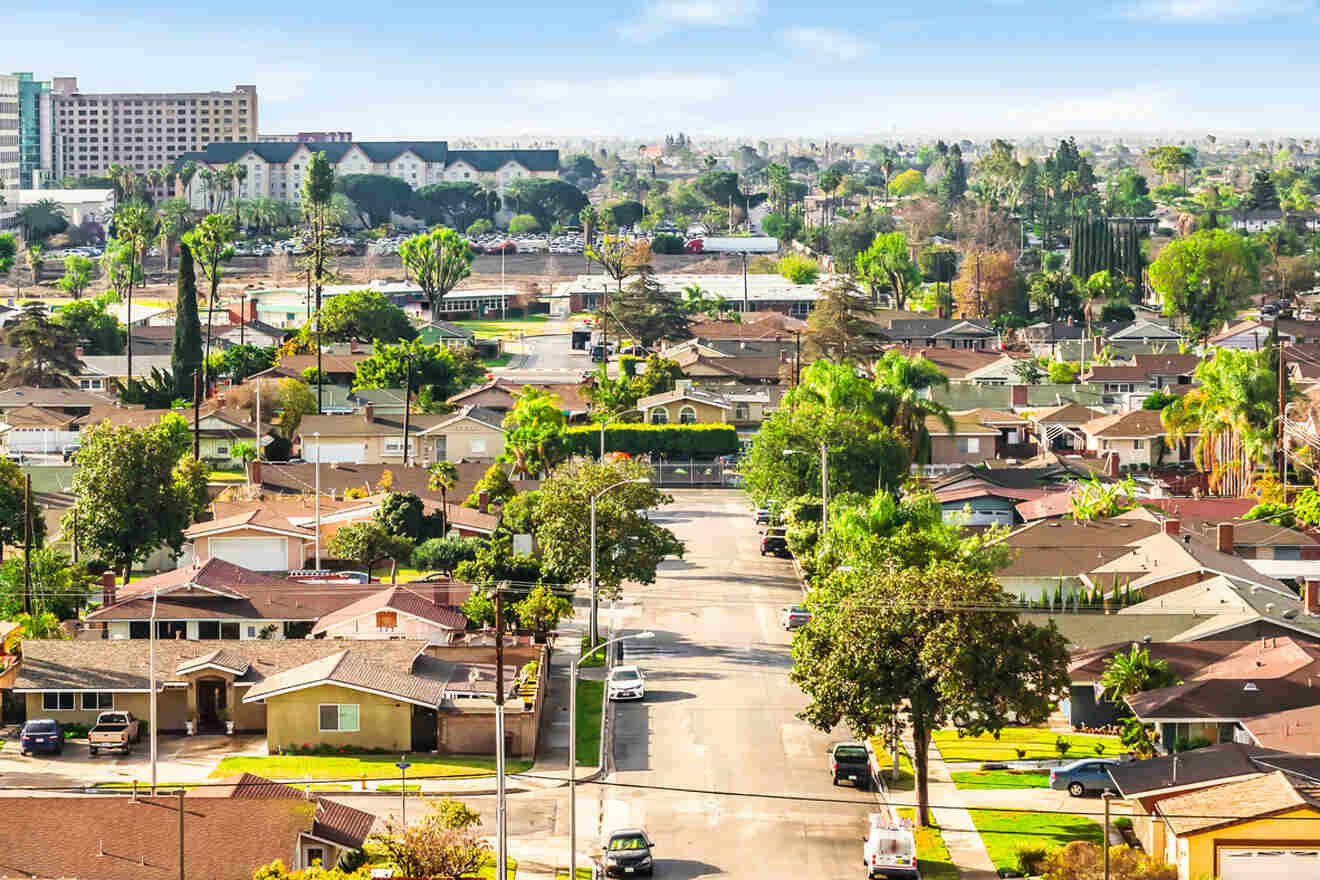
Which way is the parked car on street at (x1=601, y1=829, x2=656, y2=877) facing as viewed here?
toward the camera

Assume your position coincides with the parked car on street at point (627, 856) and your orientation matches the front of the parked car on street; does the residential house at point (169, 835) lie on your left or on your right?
on your right

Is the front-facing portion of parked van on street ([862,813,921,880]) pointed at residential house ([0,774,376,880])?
no

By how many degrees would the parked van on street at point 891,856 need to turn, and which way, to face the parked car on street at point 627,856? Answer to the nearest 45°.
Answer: approximately 90° to its left

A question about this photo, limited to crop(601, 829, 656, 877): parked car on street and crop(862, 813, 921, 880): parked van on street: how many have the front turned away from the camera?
1

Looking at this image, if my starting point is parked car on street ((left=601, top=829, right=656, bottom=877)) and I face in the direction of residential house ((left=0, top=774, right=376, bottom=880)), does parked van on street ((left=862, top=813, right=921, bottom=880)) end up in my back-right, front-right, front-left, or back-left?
back-left

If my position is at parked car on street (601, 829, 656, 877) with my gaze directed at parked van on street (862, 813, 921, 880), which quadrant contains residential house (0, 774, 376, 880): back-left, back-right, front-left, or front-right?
back-right

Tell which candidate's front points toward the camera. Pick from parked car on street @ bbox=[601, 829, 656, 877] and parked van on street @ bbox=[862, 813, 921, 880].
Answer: parked car on street @ bbox=[601, 829, 656, 877]

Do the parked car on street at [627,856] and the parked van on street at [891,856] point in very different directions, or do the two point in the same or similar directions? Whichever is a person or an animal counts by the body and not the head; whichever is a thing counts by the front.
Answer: very different directions

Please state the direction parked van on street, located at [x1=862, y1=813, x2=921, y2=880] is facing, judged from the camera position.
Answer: facing away from the viewer

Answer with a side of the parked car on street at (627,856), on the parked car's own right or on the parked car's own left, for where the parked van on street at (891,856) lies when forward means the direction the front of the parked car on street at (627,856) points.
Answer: on the parked car's own left
